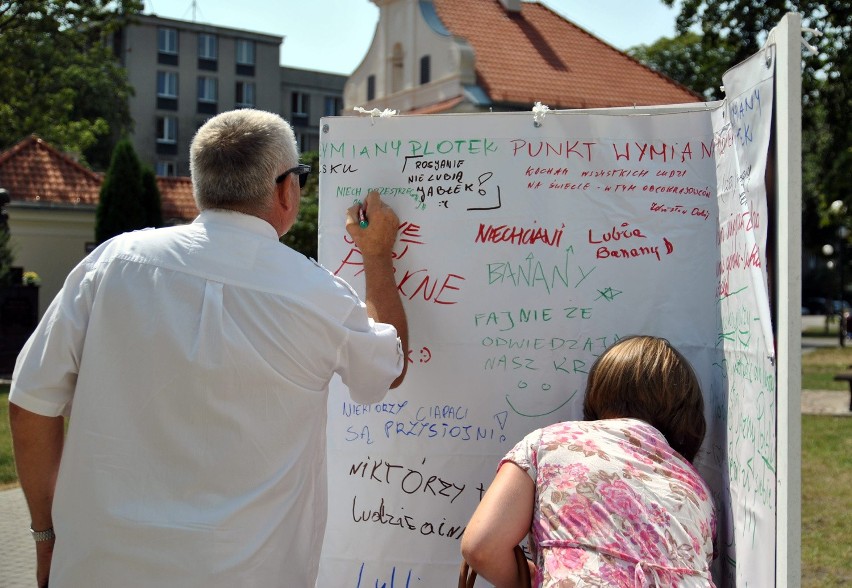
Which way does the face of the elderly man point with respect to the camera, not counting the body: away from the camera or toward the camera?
away from the camera

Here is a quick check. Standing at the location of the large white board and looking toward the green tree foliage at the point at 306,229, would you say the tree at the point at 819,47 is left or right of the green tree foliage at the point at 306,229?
right

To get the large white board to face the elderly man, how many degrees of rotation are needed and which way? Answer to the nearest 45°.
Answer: approximately 45° to its right

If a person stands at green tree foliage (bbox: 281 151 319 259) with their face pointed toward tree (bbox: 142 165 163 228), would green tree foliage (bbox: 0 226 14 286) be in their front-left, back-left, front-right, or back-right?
front-left

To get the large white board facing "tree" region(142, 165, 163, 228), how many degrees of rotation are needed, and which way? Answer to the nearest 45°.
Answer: approximately 135° to its right

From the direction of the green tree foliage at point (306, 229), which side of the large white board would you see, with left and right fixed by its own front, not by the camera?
back

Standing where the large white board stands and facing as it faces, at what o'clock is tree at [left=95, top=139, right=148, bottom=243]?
The tree is roughly at 5 o'clock from the large white board.

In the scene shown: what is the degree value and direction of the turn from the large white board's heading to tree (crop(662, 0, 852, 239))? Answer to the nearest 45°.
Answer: approximately 180°

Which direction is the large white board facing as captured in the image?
toward the camera

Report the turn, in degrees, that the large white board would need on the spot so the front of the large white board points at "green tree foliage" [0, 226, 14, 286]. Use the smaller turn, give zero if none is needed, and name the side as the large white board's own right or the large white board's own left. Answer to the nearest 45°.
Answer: approximately 135° to the large white board's own right
